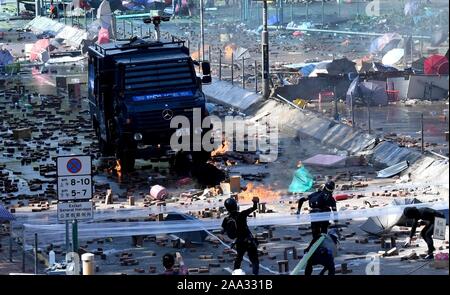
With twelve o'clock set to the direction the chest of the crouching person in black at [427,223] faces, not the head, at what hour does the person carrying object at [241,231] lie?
The person carrying object is roughly at 11 o'clock from the crouching person in black.

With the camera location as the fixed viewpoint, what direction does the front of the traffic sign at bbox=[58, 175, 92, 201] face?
facing the viewer

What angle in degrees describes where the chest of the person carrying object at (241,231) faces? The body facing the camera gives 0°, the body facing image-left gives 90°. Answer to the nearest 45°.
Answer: approximately 225°

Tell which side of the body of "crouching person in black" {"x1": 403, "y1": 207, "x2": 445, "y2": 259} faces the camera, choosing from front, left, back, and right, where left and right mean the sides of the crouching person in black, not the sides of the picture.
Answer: left

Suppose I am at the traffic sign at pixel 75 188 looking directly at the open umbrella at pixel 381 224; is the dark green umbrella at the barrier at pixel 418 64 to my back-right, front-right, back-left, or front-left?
front-left

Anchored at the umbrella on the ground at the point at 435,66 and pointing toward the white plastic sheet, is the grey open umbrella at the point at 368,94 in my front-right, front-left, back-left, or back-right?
front-right

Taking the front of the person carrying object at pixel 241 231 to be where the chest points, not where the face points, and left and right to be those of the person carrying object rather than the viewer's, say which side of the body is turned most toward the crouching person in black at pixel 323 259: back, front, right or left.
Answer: right
